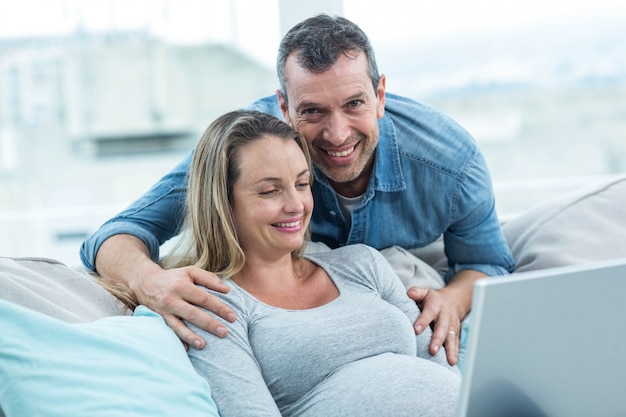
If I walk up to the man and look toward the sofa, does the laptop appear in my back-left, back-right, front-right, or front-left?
front-left

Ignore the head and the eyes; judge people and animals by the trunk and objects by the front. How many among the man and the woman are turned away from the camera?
0

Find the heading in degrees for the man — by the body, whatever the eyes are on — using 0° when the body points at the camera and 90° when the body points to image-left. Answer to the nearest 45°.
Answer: approximately 0°

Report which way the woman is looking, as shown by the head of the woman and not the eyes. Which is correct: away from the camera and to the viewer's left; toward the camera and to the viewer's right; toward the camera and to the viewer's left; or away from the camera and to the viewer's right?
toward the camera and to the viewer's right
